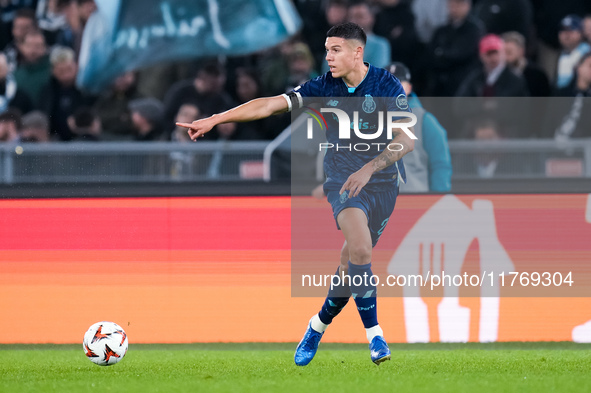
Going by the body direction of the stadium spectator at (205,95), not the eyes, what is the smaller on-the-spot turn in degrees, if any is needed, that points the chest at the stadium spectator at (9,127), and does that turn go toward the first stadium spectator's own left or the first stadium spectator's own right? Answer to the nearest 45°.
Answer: approximately 90° to the first stadium spectator's own right

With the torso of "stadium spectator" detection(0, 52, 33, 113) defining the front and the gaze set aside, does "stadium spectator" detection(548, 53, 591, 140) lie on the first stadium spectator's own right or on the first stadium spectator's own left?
on the first stadium spectator's own left

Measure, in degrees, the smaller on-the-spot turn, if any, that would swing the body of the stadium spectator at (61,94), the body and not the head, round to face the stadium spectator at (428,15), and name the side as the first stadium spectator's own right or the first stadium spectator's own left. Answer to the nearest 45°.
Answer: approximately 90° to the first stadium spectator's own left

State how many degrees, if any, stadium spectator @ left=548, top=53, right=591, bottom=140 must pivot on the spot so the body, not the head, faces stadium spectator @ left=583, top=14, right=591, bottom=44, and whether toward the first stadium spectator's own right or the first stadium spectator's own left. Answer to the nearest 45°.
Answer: approximately 180°

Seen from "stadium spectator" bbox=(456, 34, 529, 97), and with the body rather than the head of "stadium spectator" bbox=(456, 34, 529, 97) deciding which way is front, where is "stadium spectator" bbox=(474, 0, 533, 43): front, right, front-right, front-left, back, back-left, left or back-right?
back

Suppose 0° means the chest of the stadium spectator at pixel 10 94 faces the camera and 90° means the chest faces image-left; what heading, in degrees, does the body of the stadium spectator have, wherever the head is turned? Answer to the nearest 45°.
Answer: approximately 0°

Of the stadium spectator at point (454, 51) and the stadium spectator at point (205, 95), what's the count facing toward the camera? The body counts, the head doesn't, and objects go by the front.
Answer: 2

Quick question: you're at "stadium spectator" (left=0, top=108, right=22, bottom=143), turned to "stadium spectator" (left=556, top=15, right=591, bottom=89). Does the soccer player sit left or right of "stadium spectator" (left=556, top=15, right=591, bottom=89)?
right

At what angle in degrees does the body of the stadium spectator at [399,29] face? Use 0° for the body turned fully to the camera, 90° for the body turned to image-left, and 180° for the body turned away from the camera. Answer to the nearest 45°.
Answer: approximately 0°
